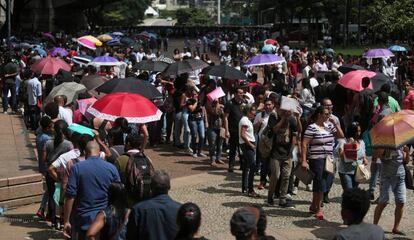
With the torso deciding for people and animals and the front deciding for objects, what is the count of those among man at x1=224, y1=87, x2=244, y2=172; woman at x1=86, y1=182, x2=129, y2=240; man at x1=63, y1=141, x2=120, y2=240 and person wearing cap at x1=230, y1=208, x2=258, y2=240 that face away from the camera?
3

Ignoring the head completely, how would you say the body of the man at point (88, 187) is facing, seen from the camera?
away from the camera

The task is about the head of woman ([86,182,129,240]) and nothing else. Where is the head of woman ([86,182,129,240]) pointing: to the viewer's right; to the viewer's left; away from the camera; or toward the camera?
away from the camera

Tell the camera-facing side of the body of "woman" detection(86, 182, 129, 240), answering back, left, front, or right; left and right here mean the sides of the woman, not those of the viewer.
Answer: back

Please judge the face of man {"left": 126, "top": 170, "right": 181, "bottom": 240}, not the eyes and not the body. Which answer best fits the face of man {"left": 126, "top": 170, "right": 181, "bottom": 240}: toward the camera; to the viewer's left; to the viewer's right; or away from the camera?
away from the camera

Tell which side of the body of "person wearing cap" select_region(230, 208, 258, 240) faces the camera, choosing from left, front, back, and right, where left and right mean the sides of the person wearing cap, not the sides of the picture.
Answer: back

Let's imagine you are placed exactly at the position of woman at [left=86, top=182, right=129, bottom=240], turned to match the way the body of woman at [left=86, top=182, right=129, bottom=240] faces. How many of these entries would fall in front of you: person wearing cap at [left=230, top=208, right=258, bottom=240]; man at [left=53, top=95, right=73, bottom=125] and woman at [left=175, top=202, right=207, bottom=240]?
1

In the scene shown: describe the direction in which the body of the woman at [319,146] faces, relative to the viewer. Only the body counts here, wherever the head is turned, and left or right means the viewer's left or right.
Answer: facing the viewer and to the right of the viewer

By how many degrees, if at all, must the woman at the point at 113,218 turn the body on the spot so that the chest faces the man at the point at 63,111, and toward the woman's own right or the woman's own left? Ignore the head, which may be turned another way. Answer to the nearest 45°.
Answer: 0° — they already face them

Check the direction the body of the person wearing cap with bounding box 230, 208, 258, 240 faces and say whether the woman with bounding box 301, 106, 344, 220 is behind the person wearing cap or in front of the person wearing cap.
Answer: in front

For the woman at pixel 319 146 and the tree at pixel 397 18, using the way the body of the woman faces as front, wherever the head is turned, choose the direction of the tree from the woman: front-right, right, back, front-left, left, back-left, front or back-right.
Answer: back-left

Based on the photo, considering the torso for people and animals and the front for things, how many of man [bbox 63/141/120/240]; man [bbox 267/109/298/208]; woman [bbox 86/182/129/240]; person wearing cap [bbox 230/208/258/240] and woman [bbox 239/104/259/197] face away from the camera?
3

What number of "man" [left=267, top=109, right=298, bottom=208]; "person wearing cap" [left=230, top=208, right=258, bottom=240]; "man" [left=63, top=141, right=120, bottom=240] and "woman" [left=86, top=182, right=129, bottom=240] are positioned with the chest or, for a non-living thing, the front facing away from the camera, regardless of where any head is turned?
3

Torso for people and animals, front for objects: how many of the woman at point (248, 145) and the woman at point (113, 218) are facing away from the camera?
1

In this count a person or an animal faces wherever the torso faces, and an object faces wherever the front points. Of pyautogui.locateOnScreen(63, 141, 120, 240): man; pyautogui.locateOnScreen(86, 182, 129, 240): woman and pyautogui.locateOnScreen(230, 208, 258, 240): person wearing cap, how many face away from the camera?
3

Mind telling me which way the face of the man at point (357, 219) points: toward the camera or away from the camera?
away from the camera

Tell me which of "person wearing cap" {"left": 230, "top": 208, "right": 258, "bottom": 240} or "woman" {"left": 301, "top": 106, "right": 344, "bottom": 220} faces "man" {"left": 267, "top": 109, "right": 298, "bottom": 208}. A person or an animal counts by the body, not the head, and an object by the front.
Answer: the person wearing cap
